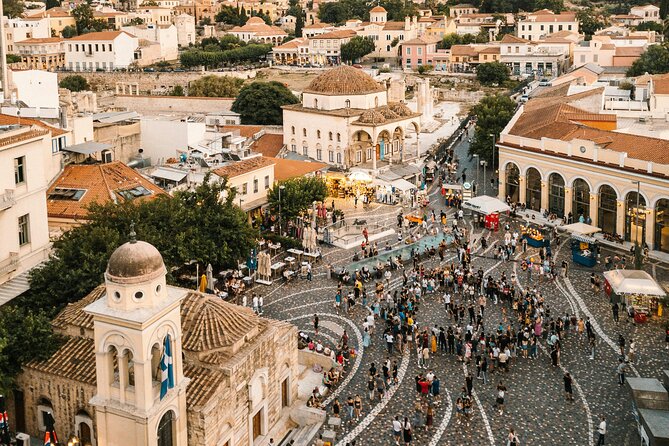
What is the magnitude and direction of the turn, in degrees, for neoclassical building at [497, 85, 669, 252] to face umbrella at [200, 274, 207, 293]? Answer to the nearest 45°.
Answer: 0° — it already faces it

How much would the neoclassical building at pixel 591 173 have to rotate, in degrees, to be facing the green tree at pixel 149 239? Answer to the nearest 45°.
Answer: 0° — it already faces it

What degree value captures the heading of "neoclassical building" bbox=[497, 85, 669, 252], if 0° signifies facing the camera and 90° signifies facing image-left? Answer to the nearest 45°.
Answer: approximately 45°

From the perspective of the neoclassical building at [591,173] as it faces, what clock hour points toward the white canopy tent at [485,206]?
The white canopy tent is roughly at 1 o'clock from the neoclassical building.

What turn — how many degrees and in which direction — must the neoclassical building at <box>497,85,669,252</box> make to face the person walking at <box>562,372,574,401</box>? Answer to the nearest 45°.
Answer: approximately 45° to its left

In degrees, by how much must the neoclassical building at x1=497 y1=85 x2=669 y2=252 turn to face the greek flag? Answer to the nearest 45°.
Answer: approximately 45° to its left

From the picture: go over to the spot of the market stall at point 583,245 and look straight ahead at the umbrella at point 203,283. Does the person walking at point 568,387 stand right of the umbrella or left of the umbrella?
left

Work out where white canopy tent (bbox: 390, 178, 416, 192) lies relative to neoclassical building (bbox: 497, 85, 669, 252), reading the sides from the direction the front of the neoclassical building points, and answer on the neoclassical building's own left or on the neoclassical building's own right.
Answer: on the neoclassical building's own right

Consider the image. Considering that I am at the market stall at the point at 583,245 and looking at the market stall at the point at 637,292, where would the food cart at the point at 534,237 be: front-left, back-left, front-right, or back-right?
back-right

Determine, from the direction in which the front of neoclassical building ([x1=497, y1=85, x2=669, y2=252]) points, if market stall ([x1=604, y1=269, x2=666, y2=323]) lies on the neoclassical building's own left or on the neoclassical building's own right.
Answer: on the neoclassical building's own left
